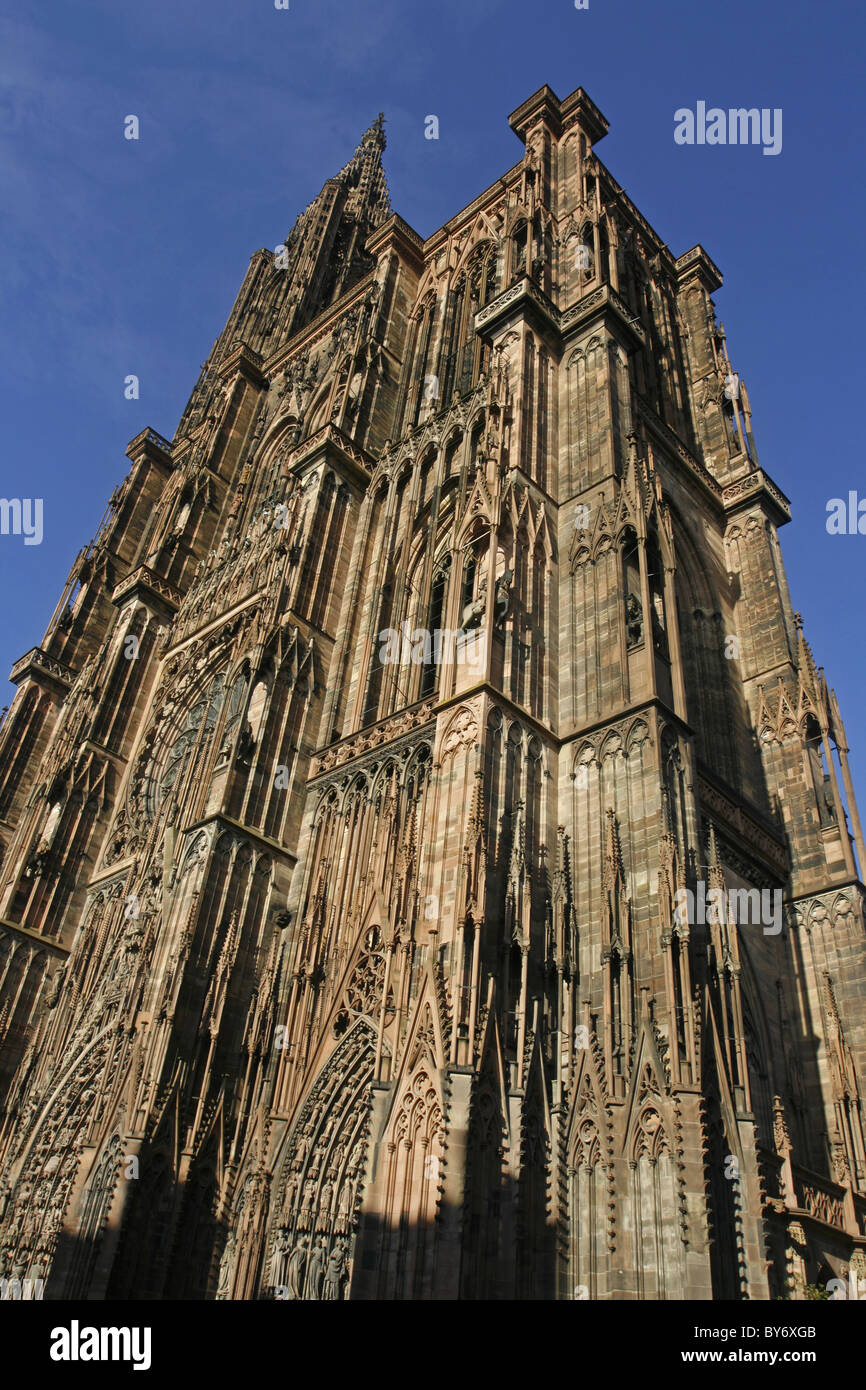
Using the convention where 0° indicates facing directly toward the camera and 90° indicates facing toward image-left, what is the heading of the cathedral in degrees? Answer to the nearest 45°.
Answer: approximately 45°
